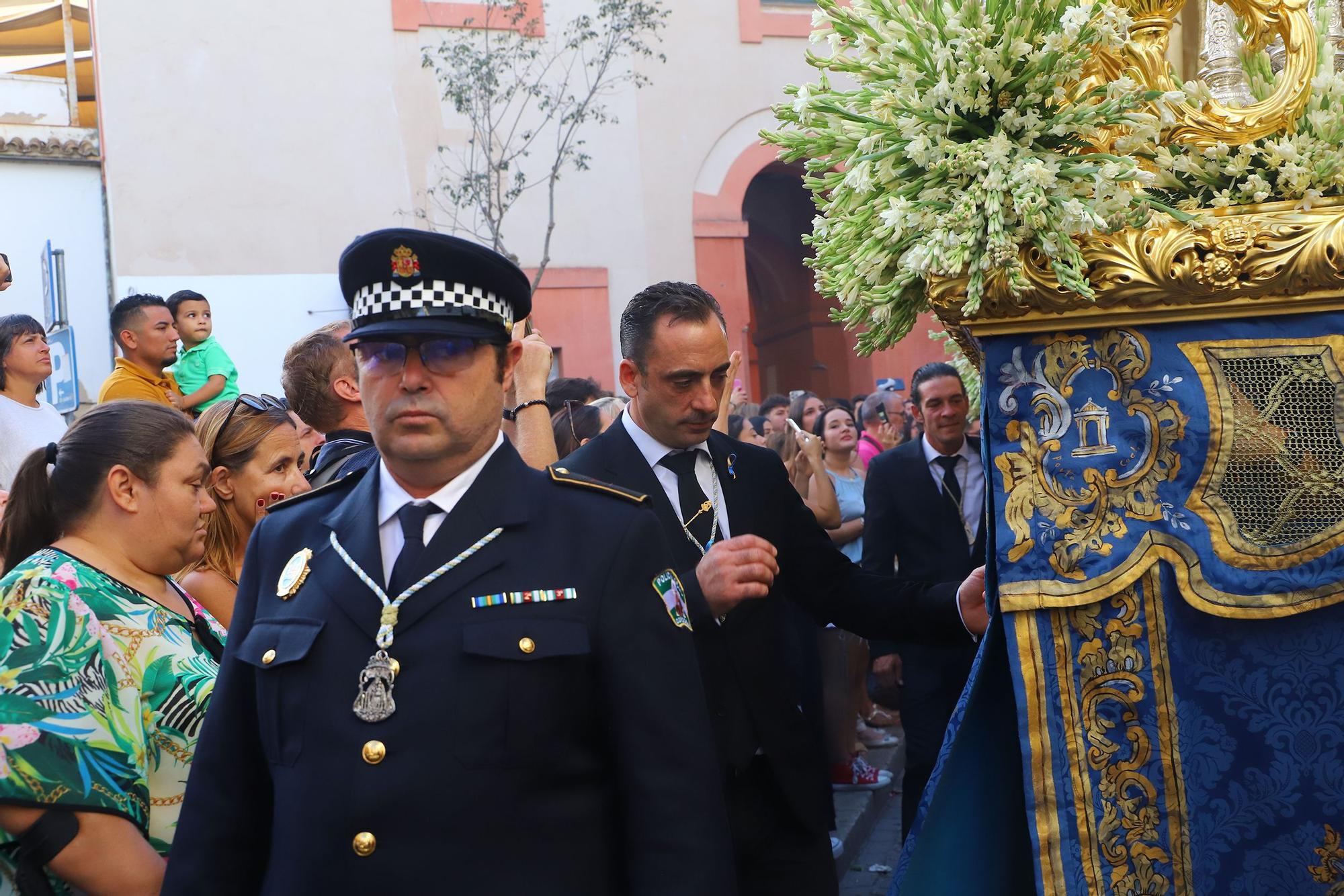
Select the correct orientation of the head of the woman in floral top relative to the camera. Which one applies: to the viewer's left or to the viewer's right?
to the viewer's right

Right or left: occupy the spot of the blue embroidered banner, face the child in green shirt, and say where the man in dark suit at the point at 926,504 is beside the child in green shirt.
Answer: right

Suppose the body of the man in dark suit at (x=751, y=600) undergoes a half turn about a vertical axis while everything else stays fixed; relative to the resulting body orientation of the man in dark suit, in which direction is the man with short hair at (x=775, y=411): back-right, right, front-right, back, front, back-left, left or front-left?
front-right

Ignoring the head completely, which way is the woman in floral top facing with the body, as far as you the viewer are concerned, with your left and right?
facing to the right of the viewer

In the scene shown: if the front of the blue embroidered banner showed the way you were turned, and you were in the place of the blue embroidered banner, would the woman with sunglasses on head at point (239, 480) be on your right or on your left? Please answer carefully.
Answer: on your right

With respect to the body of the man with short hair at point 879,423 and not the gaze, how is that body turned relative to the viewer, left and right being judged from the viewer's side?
facing to the right of the viewer

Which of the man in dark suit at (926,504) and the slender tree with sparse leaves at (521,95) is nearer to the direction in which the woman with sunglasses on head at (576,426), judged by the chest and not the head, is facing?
the man in dark suit

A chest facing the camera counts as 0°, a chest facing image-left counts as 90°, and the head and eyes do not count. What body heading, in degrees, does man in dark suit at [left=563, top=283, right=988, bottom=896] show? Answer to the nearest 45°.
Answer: approximately 315°

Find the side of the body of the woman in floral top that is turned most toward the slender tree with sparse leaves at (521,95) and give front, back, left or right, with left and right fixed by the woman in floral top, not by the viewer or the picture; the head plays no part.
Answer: left

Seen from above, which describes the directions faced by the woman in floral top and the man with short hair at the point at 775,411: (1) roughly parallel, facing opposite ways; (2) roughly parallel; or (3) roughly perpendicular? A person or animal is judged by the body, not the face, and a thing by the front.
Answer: roughly perpendicular
